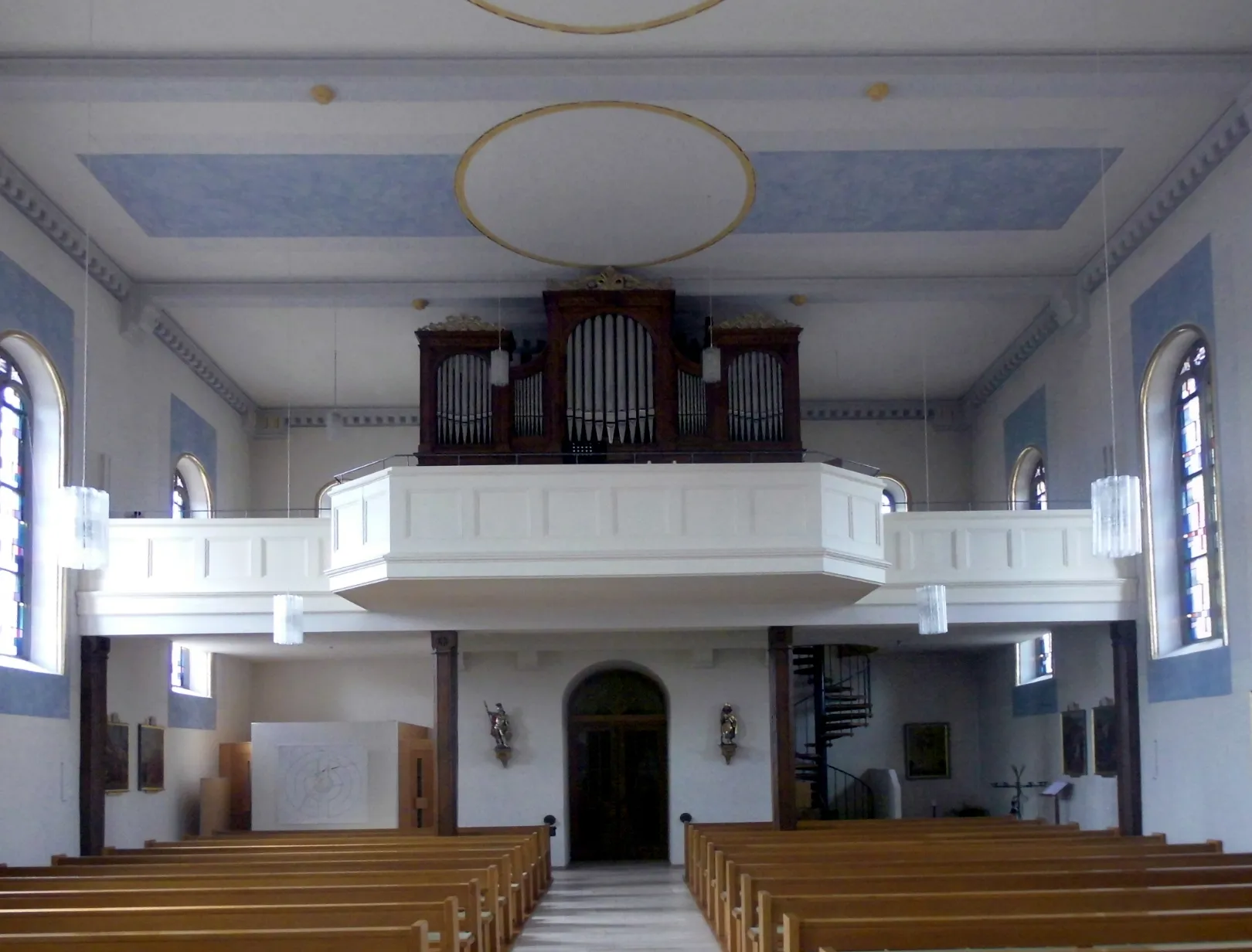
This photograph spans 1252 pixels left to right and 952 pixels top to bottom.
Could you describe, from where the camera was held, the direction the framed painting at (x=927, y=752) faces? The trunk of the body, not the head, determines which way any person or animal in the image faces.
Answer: facing the viewer

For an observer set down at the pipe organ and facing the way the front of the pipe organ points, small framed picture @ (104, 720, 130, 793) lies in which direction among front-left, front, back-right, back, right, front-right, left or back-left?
right

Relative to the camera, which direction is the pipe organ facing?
toward the camera

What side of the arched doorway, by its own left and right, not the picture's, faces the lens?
front

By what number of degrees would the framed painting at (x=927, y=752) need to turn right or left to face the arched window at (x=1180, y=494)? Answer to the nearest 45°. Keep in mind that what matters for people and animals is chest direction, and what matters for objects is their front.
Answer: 0° — it already faces it

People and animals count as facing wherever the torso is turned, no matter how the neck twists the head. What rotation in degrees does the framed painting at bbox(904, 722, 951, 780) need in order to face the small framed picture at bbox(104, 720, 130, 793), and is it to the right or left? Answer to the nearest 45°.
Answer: approximately 45° to its right

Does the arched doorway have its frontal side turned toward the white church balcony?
yes

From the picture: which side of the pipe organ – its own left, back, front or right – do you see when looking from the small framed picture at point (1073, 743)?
left

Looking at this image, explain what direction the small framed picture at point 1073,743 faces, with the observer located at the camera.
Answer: facing the viewer and to the left of the viewer

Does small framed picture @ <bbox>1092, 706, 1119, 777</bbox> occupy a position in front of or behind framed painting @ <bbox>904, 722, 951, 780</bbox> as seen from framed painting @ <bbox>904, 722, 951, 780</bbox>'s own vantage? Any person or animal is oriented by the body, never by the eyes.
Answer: in front

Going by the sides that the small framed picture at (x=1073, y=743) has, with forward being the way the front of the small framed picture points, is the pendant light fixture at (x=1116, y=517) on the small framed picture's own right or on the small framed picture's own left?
on the small framed picture's own left
